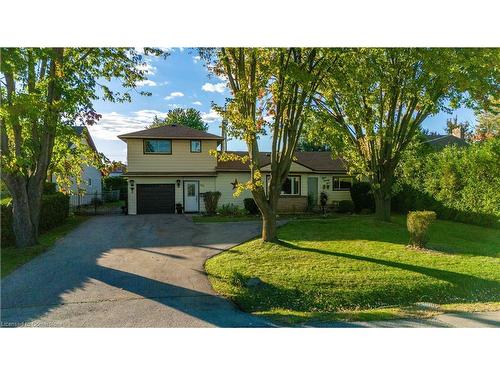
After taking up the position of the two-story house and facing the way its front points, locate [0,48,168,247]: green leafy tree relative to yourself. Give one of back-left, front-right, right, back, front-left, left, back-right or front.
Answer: front

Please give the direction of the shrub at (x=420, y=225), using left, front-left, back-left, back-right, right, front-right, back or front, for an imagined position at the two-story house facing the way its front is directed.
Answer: front-left

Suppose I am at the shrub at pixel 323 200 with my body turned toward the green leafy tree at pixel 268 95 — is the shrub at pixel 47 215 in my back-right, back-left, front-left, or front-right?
front-right

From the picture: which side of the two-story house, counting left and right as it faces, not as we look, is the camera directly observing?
front

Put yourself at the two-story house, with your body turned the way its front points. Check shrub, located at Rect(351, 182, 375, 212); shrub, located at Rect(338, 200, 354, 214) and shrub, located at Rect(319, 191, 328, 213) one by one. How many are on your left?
3

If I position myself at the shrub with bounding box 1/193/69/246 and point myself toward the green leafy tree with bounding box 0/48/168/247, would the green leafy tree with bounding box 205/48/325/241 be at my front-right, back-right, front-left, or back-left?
front-left

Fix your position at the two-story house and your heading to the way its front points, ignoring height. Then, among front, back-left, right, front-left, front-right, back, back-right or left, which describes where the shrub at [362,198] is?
left

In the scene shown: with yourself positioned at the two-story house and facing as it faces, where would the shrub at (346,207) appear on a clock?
The shrub is roughly at 9 o'clock from the two-story house.
